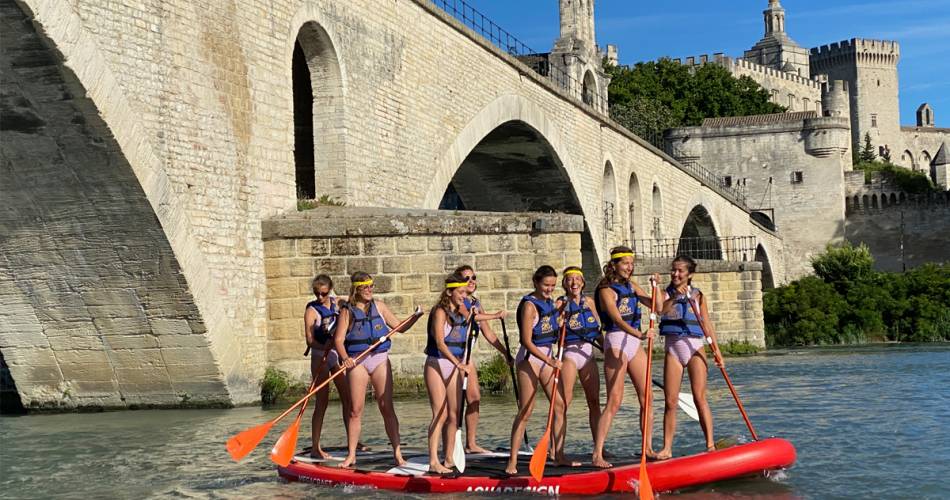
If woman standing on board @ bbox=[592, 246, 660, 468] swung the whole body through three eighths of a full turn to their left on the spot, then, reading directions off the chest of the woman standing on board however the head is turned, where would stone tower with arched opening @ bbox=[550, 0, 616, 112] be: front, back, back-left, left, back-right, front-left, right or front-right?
front

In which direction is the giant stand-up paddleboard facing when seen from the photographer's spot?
facing to the right of the viewer

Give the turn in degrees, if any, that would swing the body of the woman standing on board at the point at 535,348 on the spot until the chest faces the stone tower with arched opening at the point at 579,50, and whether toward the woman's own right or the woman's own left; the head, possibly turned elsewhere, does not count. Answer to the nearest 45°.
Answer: approximately 135° to the woman's own left

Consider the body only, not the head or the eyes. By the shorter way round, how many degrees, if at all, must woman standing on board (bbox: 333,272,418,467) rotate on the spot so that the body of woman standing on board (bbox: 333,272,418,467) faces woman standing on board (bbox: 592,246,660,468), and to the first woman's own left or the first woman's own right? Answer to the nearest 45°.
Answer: approximately 45° to the first woman's own left

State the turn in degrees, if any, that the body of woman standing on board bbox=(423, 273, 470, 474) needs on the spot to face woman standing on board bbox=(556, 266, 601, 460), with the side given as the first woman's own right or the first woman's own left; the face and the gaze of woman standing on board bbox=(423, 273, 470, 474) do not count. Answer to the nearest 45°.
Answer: approximately 45° to the first woman's own left

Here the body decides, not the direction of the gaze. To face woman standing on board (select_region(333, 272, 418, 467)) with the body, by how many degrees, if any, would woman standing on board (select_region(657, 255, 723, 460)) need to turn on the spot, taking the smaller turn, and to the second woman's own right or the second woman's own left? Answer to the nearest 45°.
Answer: approximately 90° to the second woman's own right

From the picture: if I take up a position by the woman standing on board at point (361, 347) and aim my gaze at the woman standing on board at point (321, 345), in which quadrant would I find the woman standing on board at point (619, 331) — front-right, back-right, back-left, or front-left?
back-right

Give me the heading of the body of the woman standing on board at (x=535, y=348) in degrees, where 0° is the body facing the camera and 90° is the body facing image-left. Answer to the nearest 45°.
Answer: approximately 315°
